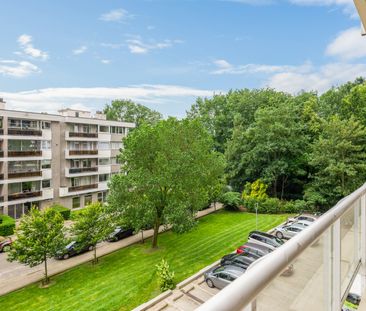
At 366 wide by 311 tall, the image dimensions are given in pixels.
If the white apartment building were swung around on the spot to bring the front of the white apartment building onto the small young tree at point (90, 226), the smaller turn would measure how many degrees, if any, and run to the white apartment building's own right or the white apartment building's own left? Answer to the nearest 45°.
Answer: approximately 45° to the white apartment building's own right

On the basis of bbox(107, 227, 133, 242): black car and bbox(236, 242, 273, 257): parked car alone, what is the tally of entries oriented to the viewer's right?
1

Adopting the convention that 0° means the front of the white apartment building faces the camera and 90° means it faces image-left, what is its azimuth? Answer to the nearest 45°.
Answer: approximately 315°

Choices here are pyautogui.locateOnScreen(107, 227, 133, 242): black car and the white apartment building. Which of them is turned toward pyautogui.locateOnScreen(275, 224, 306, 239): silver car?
the white apartment building

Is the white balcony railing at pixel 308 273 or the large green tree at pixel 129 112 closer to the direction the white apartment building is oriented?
the white balcony railing

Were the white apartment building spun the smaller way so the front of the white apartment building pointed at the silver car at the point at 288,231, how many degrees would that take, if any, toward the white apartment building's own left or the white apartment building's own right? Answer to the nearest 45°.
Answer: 0° — it already faces it

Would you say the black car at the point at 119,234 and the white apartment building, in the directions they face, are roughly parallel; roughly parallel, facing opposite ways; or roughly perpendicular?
roughly perpendicular

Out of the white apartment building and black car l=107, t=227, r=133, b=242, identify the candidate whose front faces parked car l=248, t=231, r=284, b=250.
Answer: the white apartment building
